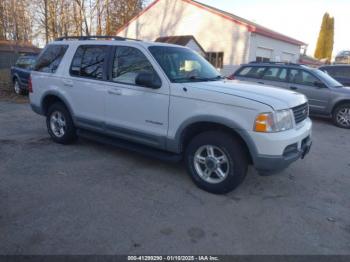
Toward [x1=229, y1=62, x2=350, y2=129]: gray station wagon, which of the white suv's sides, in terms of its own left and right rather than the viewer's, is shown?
left

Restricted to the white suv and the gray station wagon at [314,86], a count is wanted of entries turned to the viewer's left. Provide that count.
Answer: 0

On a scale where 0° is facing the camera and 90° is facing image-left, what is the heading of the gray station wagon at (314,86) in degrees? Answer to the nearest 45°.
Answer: approximately 315°

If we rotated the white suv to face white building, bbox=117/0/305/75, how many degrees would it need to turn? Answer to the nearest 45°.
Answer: approximately 135° to its left

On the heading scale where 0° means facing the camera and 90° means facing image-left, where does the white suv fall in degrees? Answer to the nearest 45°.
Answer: approximately 315°

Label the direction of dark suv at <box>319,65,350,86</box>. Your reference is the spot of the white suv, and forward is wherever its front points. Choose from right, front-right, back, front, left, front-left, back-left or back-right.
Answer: left

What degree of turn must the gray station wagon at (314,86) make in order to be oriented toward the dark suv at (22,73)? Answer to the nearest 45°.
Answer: approximately 135° to its right

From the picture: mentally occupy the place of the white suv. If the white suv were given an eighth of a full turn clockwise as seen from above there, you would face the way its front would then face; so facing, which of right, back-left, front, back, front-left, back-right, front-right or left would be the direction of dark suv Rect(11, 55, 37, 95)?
back-right

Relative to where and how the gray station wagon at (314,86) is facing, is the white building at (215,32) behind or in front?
behind
